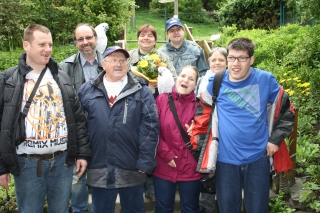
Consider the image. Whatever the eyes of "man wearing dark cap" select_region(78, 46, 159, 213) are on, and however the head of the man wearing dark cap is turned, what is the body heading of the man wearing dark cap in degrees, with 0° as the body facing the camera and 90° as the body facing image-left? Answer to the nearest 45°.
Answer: approximately 0°

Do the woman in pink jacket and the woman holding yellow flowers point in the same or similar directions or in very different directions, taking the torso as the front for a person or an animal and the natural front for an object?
same or similar directions

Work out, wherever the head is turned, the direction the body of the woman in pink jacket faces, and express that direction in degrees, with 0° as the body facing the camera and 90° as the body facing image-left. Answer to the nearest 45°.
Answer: approximately 0°

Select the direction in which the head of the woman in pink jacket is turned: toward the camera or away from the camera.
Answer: toward the camera

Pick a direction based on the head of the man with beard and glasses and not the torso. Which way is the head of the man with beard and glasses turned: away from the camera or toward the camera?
toward the camera

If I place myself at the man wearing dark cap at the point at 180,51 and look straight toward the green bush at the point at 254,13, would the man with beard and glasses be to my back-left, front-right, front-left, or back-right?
back-left

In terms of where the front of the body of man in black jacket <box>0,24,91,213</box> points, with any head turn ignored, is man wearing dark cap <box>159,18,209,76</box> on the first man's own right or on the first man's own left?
on the first man's own left

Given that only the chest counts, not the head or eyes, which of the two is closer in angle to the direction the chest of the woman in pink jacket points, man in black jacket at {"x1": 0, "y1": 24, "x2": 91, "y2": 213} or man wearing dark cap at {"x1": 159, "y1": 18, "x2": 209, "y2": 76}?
the man in black jacket

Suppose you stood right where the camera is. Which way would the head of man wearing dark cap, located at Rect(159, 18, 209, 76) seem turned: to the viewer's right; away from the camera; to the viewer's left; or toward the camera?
toward the camera

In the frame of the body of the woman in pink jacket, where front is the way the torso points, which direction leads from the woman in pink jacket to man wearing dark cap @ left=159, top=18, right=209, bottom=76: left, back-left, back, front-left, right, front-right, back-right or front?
back

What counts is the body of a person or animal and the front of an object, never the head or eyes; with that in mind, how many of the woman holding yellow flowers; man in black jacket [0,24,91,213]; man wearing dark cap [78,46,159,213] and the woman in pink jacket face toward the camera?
4

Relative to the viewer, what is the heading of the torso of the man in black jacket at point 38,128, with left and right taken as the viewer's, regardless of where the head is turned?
facing the viewer

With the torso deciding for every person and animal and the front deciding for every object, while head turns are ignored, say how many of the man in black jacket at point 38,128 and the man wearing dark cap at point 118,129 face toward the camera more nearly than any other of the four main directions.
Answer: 2

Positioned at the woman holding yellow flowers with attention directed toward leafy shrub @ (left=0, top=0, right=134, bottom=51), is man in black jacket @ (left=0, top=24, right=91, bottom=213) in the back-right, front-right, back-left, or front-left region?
back-left
